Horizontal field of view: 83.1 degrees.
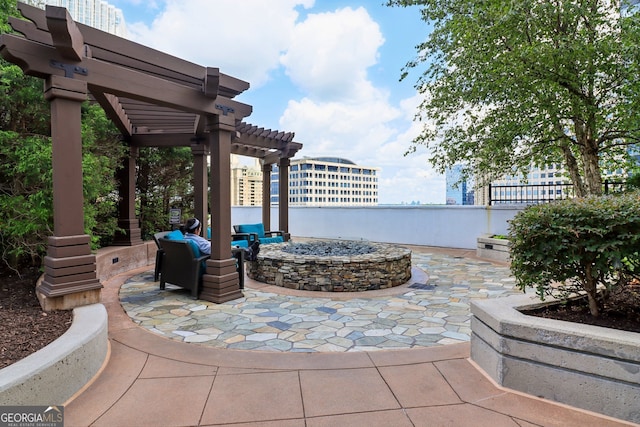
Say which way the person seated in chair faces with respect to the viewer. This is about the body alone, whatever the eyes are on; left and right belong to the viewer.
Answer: facing away from the viewer and to the right of the viewer

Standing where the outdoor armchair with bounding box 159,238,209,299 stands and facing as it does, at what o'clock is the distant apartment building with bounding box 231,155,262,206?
The distant apartment building is roughly at 11 o'clock from the outdoor armchair.

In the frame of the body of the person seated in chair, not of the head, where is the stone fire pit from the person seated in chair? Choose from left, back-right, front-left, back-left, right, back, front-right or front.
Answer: front-right

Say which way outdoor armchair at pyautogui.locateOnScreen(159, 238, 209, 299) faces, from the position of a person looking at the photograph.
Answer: facing away from the viewer and to the right of the viewer

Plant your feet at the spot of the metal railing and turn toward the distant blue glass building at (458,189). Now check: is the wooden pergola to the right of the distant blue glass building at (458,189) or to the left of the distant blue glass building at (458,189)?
left

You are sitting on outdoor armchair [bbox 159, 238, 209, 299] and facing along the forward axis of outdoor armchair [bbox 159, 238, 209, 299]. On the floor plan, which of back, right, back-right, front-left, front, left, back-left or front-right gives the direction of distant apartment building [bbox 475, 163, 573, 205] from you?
front-right

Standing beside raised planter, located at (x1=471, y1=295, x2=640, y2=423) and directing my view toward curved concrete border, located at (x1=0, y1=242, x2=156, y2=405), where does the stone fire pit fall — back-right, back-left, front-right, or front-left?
front-right

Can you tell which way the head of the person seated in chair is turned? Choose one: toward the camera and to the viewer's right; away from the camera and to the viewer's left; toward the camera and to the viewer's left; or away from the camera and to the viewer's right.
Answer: away from the camera and to the viewer's right

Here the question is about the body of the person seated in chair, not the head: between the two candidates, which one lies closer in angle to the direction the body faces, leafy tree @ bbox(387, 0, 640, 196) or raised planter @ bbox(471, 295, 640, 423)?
the leafy tree
